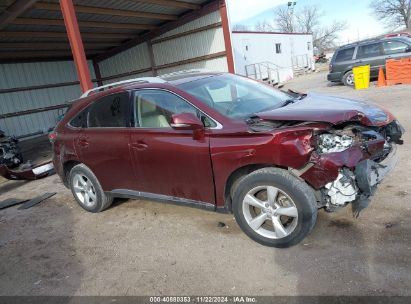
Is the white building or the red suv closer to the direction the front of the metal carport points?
the red suv

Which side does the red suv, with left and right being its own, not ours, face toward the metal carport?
back

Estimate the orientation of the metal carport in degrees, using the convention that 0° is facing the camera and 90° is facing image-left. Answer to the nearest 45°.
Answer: approximately 315°

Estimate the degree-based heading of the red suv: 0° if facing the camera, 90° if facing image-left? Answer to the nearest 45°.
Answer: approximately 315°

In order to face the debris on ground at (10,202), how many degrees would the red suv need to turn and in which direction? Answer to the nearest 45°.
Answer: approximately 180°
